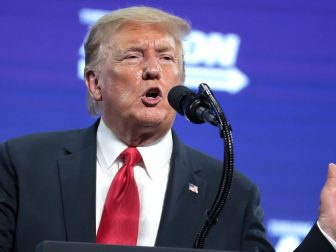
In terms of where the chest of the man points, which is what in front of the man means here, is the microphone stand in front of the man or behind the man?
in front

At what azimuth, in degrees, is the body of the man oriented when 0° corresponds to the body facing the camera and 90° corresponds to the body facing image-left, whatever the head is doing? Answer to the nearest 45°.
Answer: approximately 0°

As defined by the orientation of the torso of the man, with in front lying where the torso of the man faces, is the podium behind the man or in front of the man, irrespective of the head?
in front
